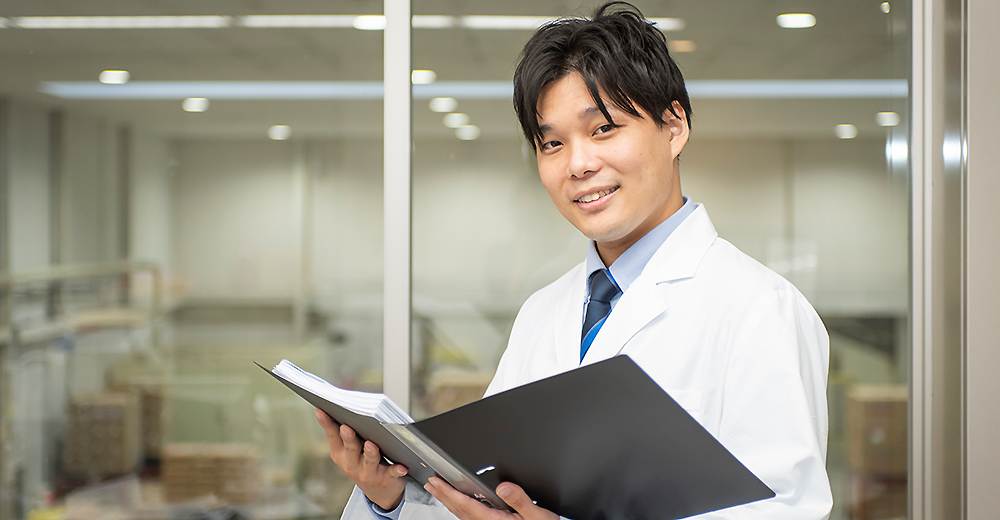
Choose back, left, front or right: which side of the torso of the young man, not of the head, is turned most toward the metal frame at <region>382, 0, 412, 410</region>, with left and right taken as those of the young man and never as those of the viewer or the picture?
right

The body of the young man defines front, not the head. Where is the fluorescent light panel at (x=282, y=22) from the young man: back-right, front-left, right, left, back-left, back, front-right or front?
right

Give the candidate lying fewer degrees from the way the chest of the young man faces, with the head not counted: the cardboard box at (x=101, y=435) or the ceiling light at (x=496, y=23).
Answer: the cardboard box

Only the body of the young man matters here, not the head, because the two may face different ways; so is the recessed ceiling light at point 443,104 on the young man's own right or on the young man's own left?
on the young man's own right

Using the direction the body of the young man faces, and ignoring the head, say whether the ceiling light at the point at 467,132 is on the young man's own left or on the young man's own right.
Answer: on the young man's own right

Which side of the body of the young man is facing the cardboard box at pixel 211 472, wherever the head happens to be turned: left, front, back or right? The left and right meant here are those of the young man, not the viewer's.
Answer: right

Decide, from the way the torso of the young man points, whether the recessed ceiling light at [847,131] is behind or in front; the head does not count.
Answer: behind

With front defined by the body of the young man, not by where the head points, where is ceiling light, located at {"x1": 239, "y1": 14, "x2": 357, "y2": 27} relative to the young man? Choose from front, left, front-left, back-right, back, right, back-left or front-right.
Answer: right

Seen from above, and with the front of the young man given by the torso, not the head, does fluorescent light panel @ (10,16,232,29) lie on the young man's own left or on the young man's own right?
on the young man's own right

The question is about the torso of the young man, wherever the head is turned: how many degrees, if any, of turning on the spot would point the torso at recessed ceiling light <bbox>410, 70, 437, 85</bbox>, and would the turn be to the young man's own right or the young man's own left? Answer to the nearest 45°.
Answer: approximately 90° to the young man's own right

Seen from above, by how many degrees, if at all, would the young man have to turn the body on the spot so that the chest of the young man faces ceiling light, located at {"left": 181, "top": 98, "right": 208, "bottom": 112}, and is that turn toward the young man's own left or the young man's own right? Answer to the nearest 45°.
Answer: approximately 90° to the young man's own right

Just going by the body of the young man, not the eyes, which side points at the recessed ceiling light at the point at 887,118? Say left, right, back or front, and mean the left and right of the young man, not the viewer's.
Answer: back
